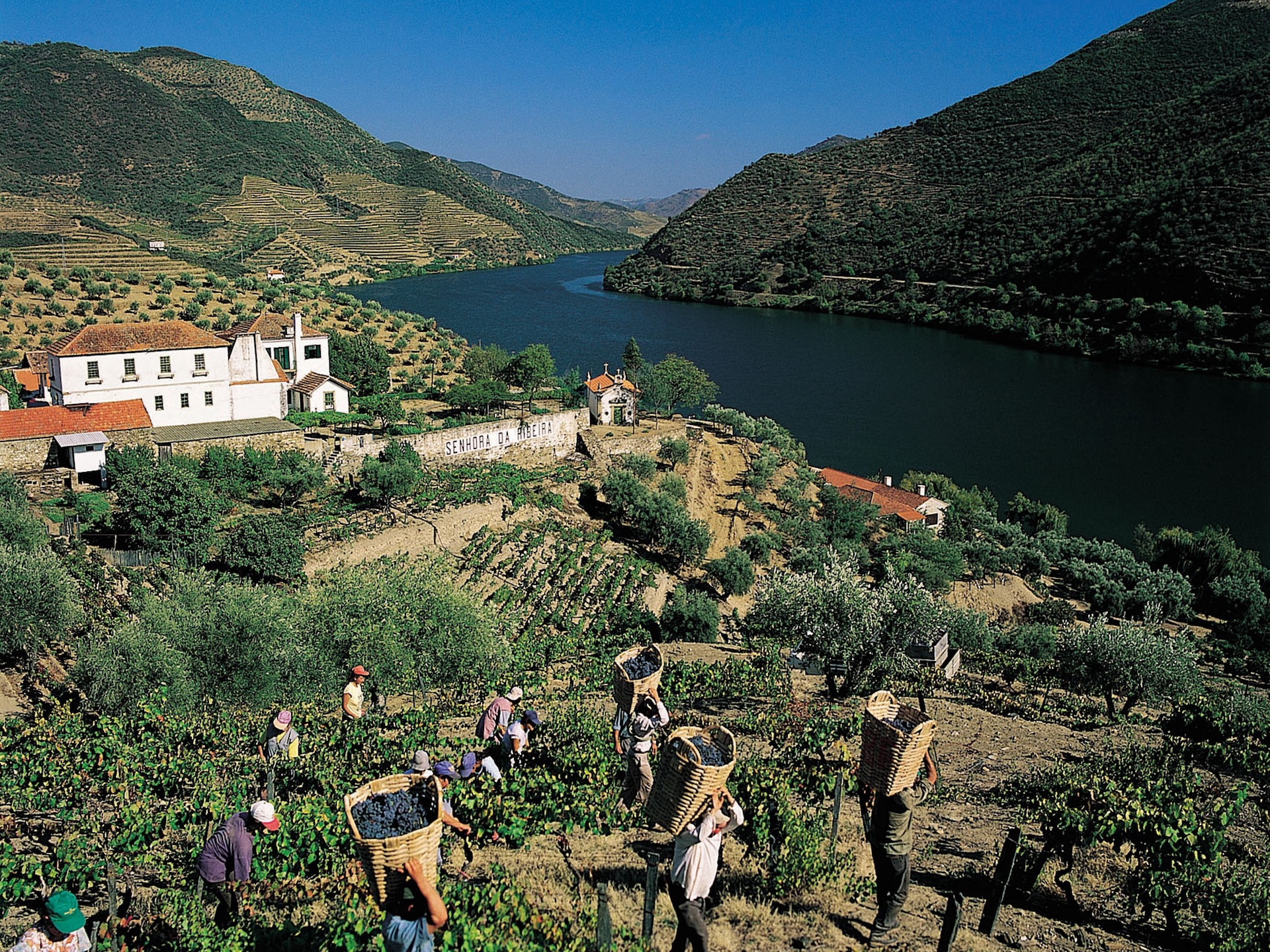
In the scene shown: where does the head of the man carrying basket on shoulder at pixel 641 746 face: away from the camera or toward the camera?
away from the camera

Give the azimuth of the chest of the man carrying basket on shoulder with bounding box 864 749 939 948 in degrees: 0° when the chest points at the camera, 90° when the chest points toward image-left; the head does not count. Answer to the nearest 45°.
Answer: approximately 225°

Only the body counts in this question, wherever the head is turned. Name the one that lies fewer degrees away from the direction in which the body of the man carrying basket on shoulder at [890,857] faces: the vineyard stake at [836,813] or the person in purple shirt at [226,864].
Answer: the vineyard stake

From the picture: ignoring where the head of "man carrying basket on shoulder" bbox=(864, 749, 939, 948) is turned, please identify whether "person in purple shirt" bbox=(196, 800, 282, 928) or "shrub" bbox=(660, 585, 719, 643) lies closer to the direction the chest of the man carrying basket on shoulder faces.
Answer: the shrub

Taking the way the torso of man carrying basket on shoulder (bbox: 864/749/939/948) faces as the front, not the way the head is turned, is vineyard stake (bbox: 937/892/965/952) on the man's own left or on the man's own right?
on the man's own right

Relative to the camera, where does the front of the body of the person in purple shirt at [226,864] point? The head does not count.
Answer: to the viewer's right

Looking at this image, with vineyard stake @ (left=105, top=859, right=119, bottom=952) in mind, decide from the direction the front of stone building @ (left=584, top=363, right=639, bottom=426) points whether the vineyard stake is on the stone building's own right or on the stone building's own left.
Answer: on the stone building's own right

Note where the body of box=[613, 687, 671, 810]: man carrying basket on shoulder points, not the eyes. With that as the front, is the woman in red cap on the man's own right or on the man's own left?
on the man's own left

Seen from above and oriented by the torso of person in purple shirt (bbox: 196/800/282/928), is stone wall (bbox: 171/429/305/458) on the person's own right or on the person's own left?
on the person's own left

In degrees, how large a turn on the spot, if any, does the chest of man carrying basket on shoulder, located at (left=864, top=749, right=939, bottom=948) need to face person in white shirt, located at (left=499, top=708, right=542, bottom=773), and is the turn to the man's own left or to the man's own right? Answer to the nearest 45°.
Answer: approximately 90° to the man's own left

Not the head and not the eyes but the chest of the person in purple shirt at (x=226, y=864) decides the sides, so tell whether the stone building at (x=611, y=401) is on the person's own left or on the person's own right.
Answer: on the person's own left

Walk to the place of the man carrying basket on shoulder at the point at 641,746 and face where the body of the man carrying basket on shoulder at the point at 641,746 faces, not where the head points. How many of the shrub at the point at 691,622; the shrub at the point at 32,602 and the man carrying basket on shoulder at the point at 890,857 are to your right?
1

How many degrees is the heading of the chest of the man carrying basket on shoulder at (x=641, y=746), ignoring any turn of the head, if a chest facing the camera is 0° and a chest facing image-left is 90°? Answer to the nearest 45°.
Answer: approximately 225°
